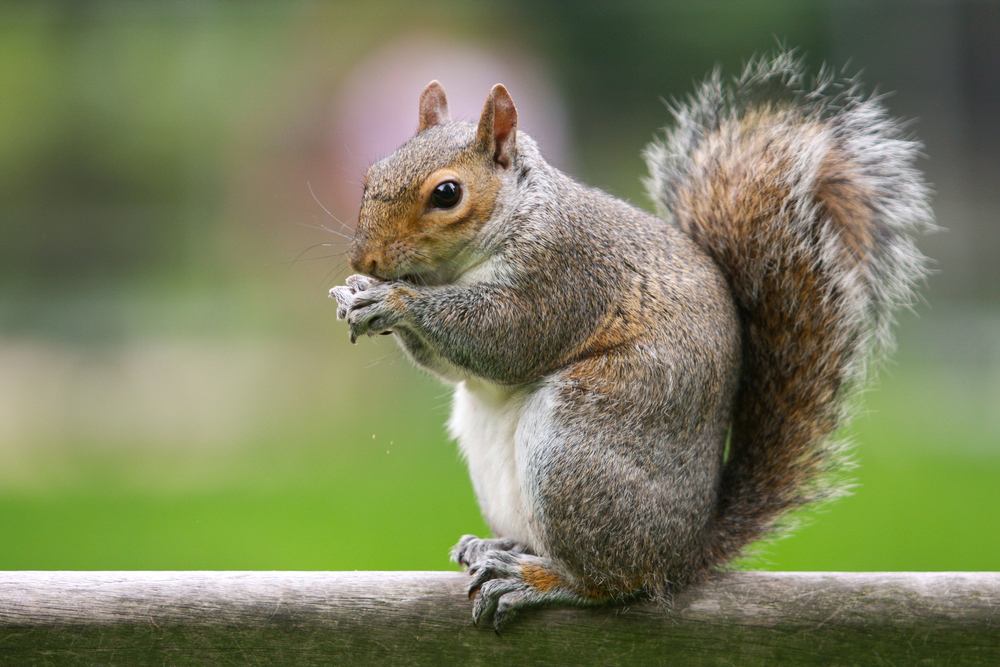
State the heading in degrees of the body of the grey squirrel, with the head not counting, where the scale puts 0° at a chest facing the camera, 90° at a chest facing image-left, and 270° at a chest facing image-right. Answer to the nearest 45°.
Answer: approximately 90°
